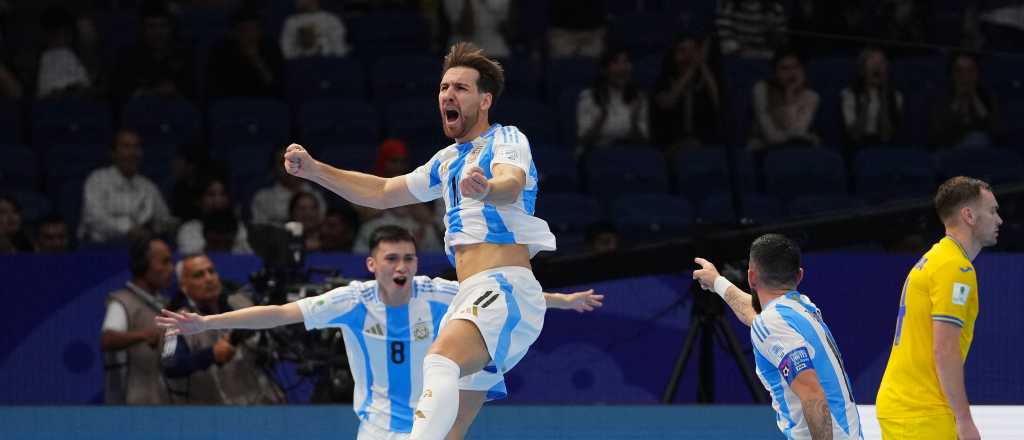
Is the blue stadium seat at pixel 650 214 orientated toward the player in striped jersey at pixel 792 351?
yes

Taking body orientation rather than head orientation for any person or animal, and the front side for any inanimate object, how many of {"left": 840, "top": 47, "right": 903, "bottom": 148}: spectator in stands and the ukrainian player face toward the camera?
1

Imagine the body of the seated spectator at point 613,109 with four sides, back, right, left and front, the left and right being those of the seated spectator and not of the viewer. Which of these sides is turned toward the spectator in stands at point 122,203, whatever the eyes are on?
right

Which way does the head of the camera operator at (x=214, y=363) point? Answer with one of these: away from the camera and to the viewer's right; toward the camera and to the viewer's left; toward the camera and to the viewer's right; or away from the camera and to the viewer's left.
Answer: toward the camera and to the viewer's right

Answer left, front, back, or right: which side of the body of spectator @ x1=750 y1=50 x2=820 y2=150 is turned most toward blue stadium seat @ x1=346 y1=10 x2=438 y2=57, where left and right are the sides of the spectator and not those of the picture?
right

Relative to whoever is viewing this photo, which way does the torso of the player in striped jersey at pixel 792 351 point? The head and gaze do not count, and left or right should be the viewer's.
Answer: facing away from the viewer and to the left of the viewer

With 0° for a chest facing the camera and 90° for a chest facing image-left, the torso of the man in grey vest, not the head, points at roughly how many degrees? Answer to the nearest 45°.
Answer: approximately 270°

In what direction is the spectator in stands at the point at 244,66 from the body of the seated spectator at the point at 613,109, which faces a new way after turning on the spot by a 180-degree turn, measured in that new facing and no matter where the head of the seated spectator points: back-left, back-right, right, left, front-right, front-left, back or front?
left

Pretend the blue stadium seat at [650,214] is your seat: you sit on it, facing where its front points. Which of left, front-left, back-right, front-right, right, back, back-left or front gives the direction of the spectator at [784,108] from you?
back-left

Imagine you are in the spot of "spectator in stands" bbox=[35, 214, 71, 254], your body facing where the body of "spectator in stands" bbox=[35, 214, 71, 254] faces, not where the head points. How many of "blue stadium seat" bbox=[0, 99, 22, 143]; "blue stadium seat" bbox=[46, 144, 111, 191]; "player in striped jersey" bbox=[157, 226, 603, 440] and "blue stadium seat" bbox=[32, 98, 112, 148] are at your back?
3
